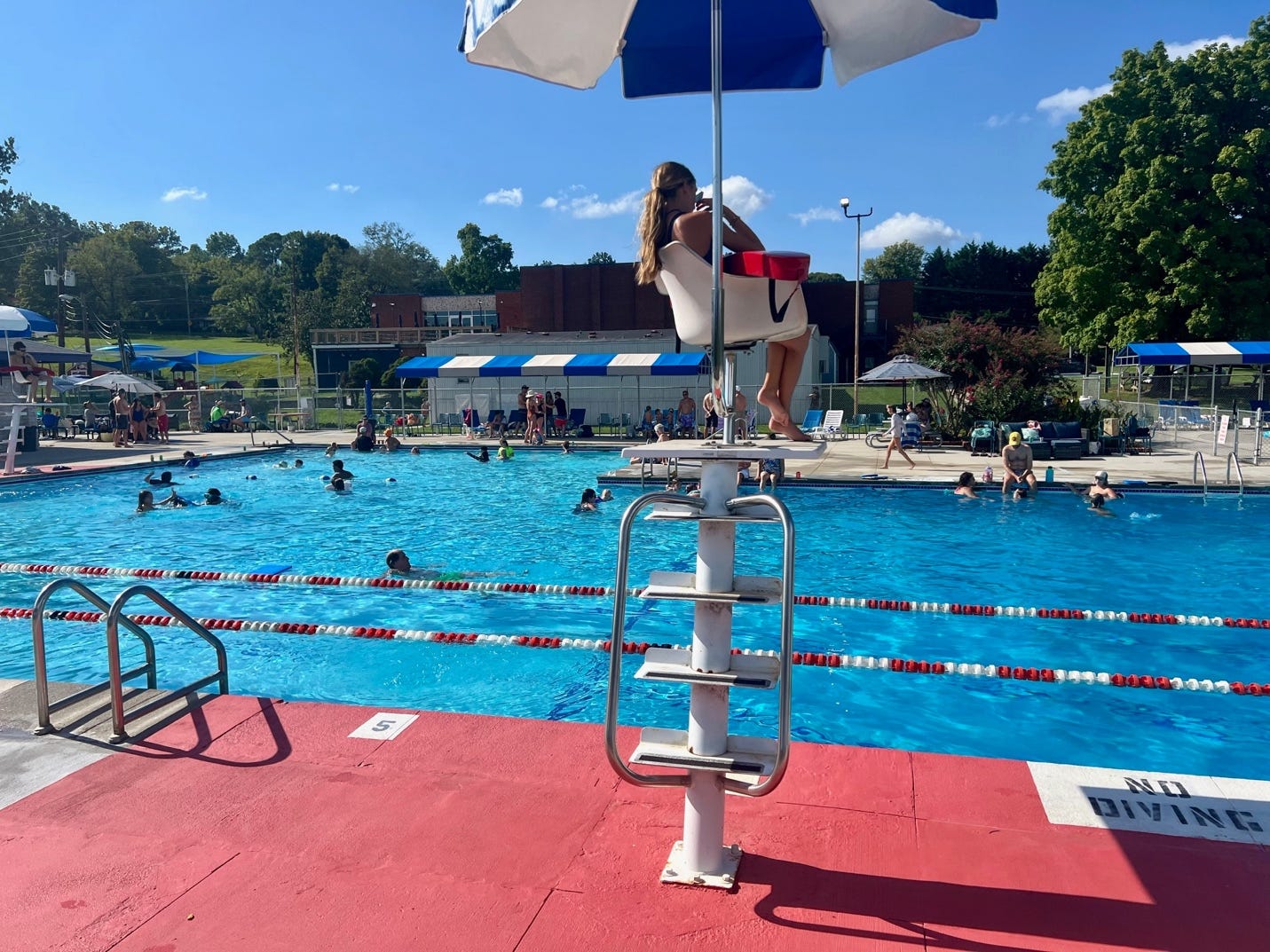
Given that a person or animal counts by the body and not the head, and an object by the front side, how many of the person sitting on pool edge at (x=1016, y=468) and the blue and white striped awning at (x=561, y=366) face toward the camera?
2

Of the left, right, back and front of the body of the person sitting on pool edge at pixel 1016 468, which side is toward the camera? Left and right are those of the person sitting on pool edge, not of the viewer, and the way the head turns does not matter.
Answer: front

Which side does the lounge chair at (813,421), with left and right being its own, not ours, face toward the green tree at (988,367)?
left

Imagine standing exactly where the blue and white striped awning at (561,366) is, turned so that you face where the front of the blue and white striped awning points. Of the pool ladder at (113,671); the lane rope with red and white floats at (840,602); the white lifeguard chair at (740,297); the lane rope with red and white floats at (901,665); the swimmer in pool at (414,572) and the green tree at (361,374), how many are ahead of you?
5

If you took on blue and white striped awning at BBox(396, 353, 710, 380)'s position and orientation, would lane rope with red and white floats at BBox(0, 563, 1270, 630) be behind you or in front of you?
in front

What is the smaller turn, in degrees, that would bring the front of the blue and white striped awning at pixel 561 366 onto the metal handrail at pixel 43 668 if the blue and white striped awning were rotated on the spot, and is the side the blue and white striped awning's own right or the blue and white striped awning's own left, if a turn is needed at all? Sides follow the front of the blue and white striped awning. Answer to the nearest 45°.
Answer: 0° — it already faces it

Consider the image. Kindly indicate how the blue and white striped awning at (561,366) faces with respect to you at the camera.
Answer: facing the viewer

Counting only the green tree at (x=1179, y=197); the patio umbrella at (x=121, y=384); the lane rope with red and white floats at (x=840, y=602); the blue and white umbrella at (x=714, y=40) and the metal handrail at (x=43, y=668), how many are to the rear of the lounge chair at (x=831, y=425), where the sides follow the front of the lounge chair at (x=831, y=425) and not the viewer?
1

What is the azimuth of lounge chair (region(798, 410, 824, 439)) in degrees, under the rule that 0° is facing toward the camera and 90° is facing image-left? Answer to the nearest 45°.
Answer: approximately 45°

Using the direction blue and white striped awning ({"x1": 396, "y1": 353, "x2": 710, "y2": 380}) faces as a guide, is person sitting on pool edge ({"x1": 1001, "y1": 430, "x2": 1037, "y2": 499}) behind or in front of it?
in front

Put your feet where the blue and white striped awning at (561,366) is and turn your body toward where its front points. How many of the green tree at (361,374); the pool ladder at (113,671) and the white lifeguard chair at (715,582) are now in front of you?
2

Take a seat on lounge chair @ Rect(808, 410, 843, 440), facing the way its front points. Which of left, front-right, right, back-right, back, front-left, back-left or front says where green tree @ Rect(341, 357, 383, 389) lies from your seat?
right

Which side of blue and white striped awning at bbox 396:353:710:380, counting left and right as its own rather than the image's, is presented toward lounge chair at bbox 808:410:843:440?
left

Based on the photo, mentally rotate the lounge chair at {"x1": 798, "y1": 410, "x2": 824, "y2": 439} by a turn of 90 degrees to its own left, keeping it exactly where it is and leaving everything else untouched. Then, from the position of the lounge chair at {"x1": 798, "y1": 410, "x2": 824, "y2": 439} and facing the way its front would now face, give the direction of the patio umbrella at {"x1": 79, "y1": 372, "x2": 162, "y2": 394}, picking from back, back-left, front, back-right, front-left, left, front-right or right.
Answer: back-right

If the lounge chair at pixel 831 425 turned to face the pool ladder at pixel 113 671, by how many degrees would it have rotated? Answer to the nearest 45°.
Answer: approximately 45° to its left

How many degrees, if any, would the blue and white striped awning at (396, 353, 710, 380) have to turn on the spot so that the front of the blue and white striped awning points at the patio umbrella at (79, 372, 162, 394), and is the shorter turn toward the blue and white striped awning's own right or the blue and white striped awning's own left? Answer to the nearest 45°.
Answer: approximately 90° to the blue and white striped awning's own right
